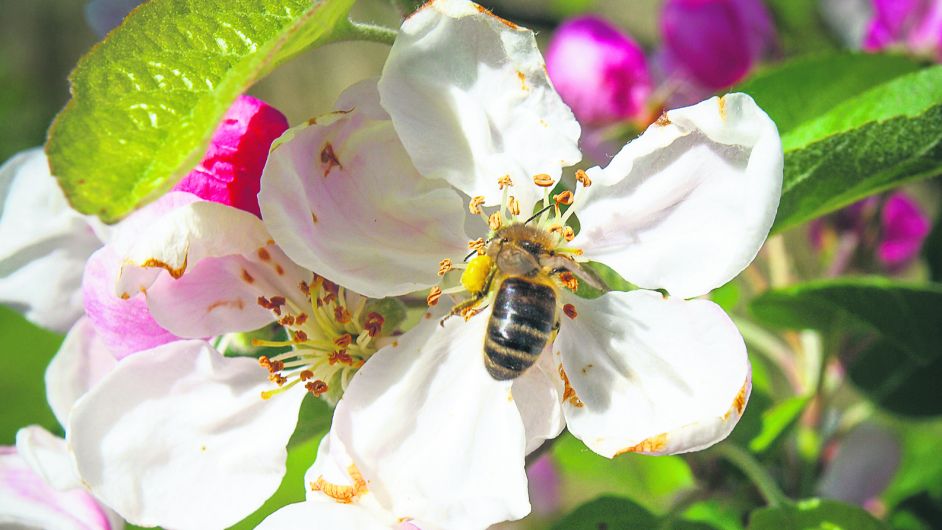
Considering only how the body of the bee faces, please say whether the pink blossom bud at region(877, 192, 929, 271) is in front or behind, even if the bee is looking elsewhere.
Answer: in front

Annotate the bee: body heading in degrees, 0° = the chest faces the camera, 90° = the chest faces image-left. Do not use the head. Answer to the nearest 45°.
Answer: approximately 180°

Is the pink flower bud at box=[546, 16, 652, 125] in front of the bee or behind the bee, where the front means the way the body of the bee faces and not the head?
in front

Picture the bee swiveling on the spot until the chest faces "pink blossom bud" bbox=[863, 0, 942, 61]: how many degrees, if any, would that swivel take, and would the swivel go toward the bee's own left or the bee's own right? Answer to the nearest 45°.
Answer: approximately 45° to the bee's own right
